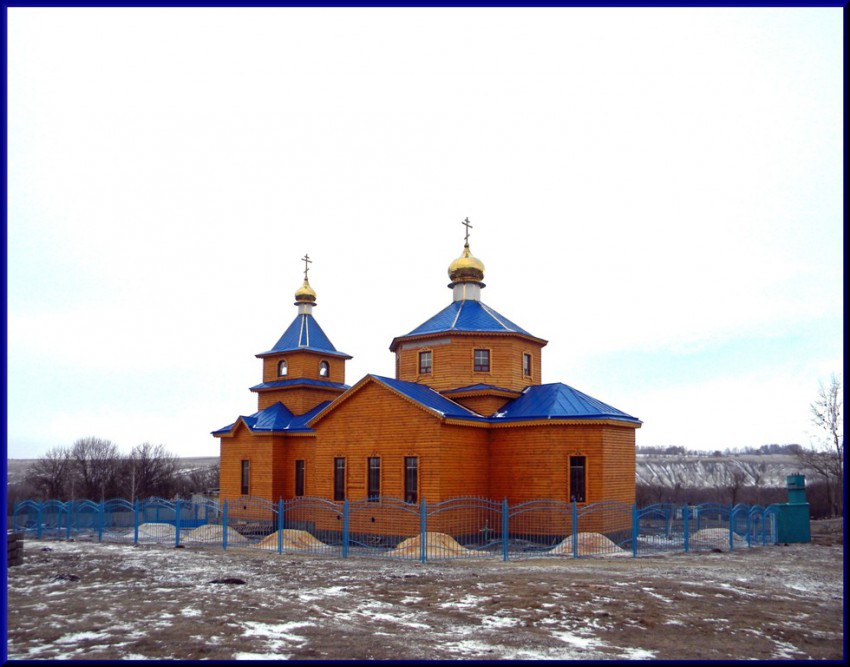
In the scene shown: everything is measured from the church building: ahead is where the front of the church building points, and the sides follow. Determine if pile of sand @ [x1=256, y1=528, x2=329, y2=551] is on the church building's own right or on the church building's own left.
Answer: on the church building's own left

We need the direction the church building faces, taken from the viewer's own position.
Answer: facing away from the viewer and to the left of the viewer

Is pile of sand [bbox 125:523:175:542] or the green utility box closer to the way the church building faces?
the pile of sand

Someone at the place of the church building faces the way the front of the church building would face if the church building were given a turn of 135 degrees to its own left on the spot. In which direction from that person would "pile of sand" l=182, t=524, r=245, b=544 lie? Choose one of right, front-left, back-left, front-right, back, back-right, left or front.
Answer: right

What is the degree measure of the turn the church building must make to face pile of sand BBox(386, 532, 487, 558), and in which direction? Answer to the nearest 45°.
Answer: approximately 135° to its left
